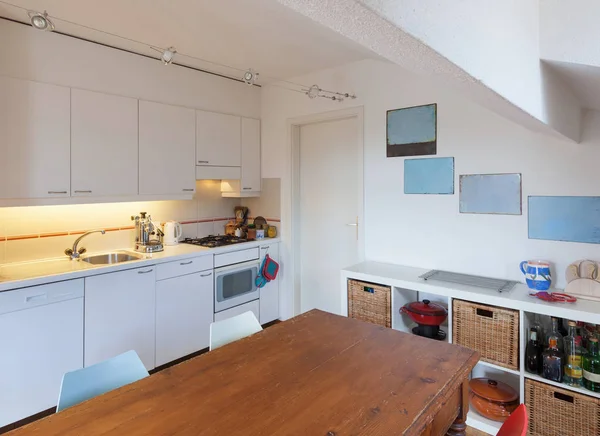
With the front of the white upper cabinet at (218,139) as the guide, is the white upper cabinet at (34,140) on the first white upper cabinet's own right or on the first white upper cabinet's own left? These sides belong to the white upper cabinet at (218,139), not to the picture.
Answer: on the first white upper cabinet's own right

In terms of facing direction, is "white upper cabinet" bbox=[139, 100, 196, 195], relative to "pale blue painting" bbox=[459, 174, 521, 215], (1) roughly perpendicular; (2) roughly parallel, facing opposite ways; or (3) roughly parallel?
roughly perpendicular

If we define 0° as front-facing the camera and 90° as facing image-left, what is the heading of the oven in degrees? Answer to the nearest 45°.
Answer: approximately 315°

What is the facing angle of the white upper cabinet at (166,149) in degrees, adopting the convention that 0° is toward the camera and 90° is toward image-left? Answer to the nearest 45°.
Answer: approximately 315°
